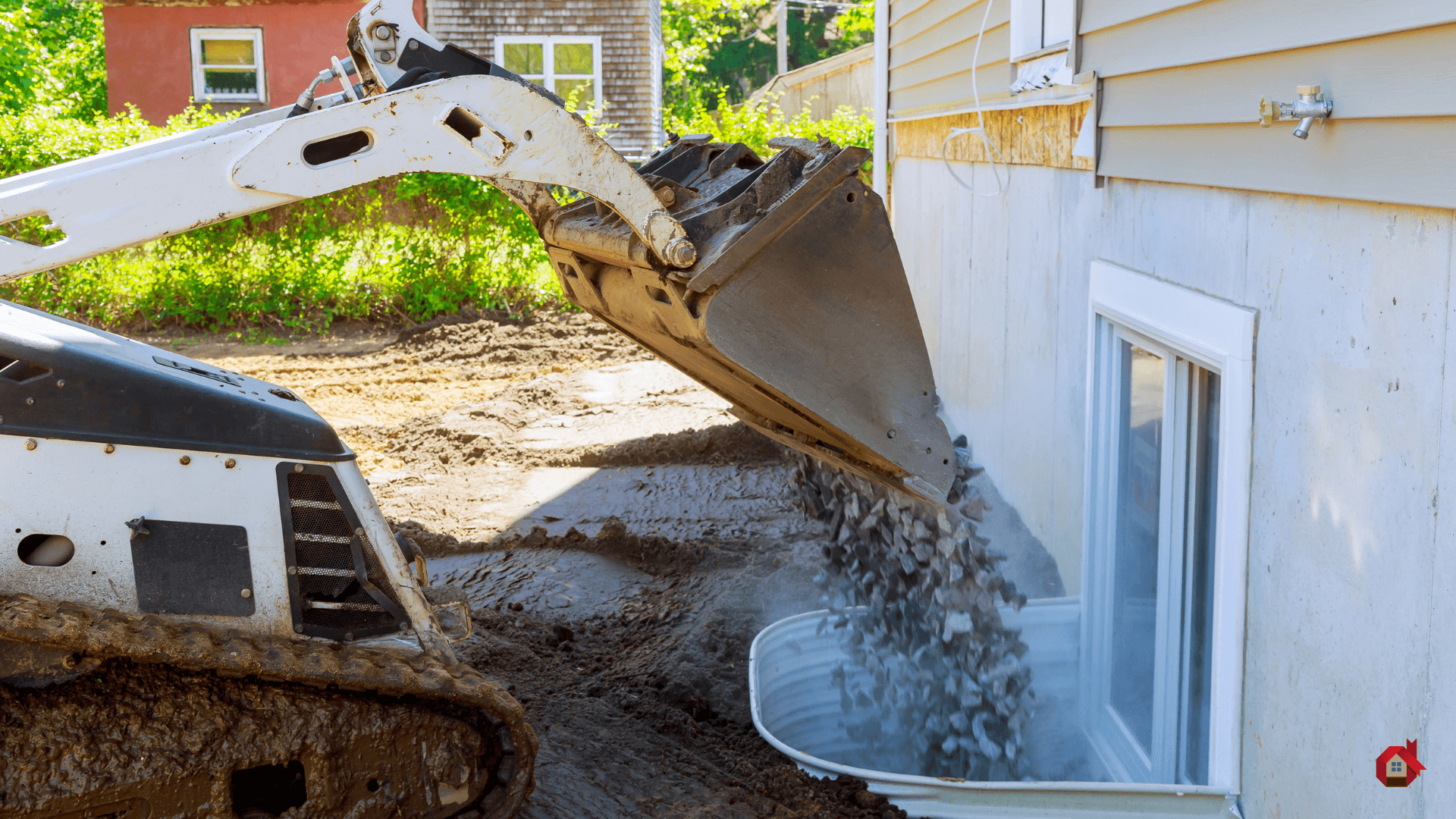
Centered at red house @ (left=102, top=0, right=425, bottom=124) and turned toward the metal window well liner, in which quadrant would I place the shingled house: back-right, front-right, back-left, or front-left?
front-left

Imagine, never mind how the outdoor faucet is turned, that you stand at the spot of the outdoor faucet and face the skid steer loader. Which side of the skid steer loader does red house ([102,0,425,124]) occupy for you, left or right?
right

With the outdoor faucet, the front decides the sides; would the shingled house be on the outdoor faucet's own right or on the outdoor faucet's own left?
on the outdoor faucet's own right

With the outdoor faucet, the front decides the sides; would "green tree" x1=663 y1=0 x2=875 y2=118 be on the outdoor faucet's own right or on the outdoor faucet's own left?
on the outdoor faucet's own right

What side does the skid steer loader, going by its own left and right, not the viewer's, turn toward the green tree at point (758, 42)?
left

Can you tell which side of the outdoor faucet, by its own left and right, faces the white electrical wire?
right

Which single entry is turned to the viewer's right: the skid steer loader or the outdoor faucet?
the skid steer loader

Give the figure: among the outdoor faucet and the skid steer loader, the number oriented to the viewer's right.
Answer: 1

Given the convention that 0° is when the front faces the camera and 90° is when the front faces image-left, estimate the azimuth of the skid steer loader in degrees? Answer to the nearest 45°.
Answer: approximately 270°

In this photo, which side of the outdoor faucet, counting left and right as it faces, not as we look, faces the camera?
left

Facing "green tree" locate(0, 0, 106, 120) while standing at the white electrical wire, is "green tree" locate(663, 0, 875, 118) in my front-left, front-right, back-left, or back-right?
front-right
